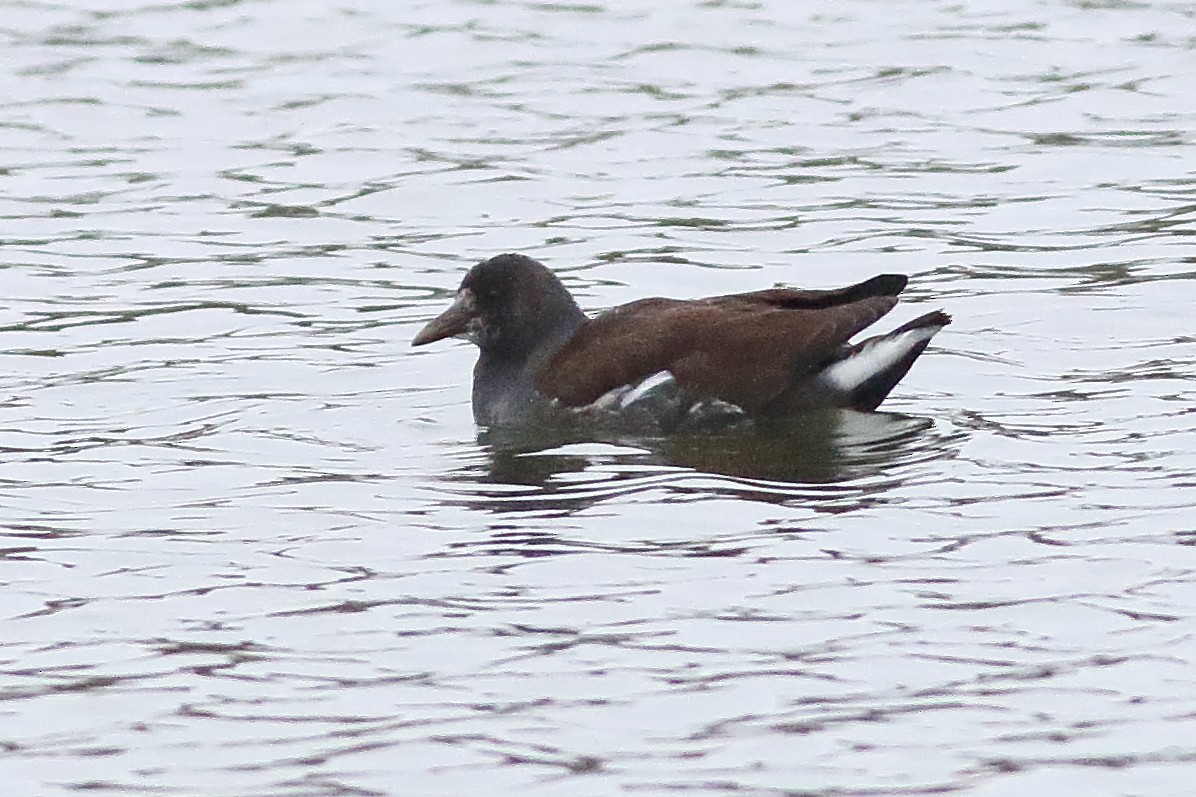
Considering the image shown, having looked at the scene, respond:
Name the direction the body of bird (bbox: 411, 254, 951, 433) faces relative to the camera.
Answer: to the viewer's left
